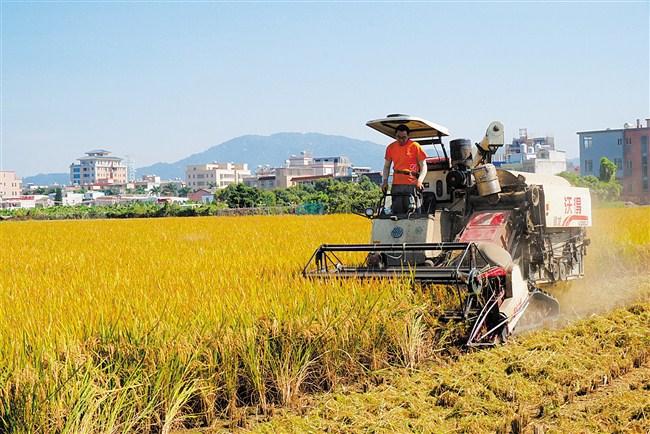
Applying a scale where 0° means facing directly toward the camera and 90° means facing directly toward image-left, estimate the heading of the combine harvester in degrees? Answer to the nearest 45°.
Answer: approximately 45°
